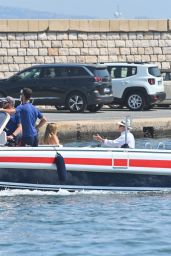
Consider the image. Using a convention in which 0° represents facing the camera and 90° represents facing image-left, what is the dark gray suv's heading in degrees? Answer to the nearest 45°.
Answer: approximately 135°

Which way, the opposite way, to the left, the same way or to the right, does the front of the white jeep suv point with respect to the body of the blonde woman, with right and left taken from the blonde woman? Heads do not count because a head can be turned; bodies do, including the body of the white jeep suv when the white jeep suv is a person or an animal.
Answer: to the left

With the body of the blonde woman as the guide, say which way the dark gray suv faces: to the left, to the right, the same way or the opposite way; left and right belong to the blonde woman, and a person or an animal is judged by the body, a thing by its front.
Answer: to the left

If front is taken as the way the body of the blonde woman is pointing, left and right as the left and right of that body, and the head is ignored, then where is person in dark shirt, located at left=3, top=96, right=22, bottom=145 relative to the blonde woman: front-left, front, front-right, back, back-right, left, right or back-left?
back-left

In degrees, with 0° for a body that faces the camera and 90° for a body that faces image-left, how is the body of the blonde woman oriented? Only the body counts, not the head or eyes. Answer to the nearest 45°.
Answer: approximately 225°
